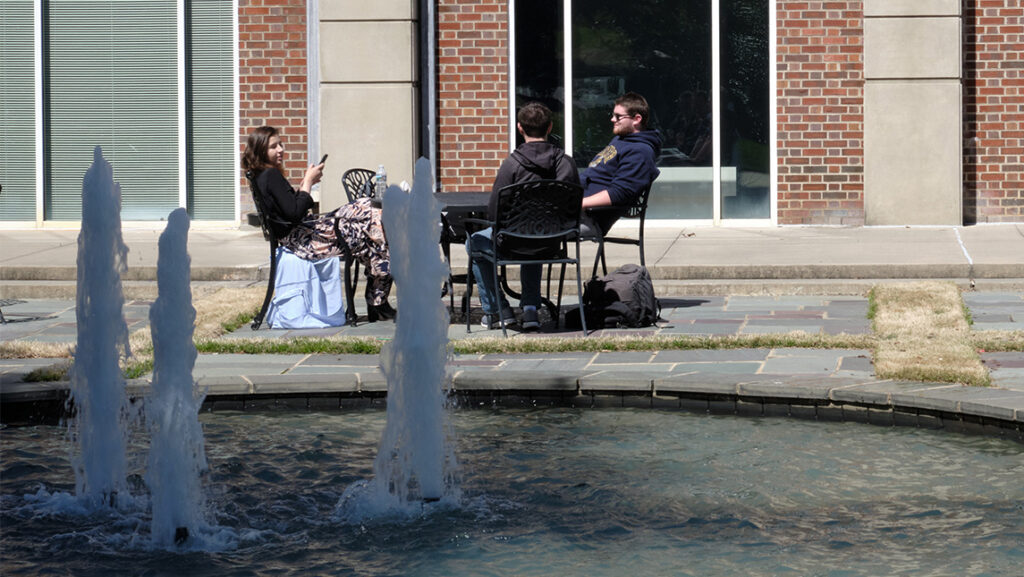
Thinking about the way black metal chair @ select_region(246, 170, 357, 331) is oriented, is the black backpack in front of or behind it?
in front

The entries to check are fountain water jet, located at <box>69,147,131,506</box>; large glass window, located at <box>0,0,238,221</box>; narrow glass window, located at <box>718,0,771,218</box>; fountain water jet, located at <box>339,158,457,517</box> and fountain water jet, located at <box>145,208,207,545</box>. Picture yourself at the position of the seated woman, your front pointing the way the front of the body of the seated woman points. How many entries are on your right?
3

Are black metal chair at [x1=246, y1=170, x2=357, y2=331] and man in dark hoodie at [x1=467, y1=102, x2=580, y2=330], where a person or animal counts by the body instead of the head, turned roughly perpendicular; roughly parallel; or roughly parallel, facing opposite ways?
roughly perpendicular

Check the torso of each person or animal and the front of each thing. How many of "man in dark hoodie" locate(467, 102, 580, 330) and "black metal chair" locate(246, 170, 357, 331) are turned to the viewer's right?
1

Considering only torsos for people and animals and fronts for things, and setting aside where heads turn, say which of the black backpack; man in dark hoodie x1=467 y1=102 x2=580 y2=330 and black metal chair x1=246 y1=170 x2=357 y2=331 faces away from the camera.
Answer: the man in dark hoodie

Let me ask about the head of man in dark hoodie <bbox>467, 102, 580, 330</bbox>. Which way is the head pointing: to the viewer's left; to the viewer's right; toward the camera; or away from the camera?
away from the camera

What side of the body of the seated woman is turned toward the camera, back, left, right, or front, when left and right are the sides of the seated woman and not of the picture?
right

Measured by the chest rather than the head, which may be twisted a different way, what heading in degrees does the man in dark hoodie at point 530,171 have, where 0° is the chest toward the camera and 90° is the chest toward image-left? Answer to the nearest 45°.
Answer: approximately 180°

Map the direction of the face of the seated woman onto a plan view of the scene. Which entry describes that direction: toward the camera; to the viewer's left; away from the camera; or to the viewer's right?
to the viewer's right

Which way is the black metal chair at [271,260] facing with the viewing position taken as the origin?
facing to the right of the viewer

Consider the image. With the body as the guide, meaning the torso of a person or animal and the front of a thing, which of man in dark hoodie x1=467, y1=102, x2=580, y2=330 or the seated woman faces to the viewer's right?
the seated woman

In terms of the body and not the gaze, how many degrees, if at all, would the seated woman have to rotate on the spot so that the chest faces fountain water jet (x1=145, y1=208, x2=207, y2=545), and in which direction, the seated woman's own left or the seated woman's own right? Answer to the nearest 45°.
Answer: approximately 90° to the seated woman's own right

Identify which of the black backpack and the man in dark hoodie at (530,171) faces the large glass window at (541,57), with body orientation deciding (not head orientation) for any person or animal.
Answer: the man in dark hoodie
